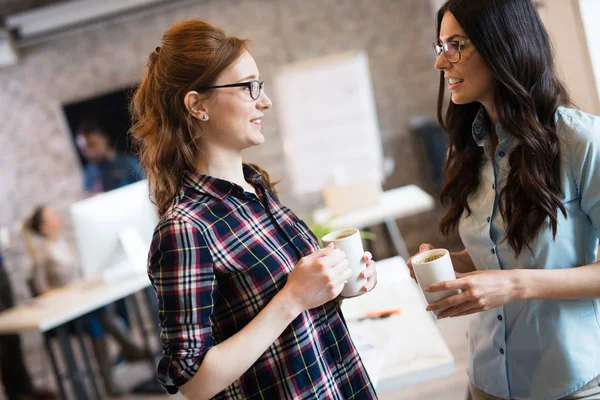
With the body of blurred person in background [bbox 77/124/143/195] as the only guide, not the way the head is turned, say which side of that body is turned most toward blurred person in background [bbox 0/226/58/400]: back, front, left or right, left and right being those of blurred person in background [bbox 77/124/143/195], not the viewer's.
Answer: front

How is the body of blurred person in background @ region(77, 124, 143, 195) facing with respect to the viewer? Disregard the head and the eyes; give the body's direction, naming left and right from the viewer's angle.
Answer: facing the viewer and to the left of the viewer

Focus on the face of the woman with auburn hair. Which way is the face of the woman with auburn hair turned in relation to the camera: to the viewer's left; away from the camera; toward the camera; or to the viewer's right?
to the viewer's right

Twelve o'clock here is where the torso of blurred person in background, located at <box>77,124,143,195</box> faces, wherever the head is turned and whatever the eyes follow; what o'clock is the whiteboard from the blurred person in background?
The whiteboard is roughly at 8 o'clock from the blurred person in background.

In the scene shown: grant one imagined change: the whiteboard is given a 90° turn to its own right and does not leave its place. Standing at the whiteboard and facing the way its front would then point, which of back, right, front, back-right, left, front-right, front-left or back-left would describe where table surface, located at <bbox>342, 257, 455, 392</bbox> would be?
left

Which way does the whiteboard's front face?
toward the camera

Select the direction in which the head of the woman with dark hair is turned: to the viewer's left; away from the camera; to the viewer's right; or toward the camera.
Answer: to the viewer's left

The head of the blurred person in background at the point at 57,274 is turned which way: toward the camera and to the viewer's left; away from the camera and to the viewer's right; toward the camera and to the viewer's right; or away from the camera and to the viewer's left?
toward the camera and to the viewer's right

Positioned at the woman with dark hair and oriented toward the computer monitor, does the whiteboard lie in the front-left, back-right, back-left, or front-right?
front-right

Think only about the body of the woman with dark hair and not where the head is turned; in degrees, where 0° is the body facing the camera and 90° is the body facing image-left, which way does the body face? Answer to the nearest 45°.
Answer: approximately 45°

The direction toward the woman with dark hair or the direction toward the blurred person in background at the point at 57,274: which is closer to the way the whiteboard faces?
the woman with dark hair
